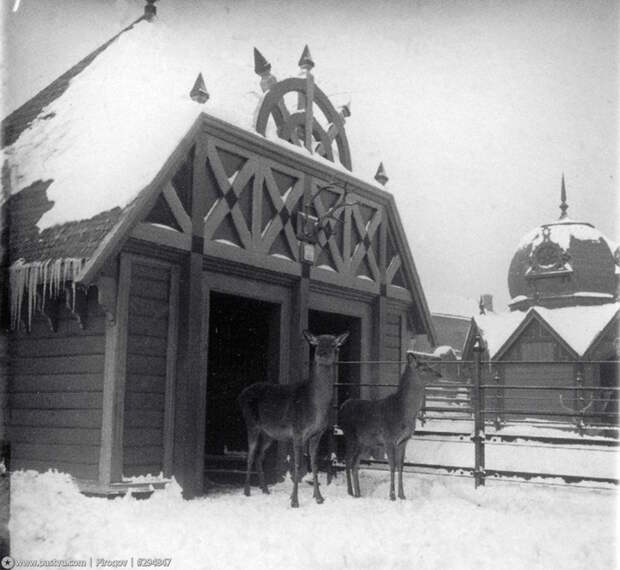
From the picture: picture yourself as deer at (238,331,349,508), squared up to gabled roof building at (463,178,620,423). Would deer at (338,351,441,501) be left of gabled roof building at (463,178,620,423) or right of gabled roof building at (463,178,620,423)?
right

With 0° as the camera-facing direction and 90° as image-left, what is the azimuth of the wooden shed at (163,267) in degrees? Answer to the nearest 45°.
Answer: approximately 315°

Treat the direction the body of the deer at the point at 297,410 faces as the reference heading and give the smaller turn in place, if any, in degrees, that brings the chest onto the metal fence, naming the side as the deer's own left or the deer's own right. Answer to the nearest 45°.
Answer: approximately 90° to the deer's own left

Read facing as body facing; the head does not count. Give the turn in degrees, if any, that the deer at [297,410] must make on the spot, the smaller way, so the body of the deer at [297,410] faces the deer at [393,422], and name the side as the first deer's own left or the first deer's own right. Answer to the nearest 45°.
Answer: approximately 45° to the first deer's own left

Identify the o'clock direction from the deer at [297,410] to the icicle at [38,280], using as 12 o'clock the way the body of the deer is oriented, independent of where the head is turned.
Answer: The icicle is roughly at 4 o'clock from the deer.

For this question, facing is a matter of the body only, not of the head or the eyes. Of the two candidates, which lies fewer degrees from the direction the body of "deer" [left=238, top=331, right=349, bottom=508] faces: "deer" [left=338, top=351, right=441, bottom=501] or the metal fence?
the deer

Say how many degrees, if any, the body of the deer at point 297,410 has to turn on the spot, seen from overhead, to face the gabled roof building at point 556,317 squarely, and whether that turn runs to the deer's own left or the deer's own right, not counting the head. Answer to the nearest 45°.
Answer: approximately 90° to the deer's own left

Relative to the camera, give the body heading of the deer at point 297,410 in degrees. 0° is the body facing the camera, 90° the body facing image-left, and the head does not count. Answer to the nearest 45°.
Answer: approximately 315°
